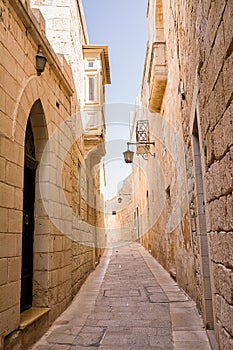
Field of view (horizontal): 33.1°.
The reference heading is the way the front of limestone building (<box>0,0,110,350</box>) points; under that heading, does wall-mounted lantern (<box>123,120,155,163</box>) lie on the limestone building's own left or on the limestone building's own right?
on the limestone building's own left

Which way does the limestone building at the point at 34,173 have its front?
to the viewer's right
